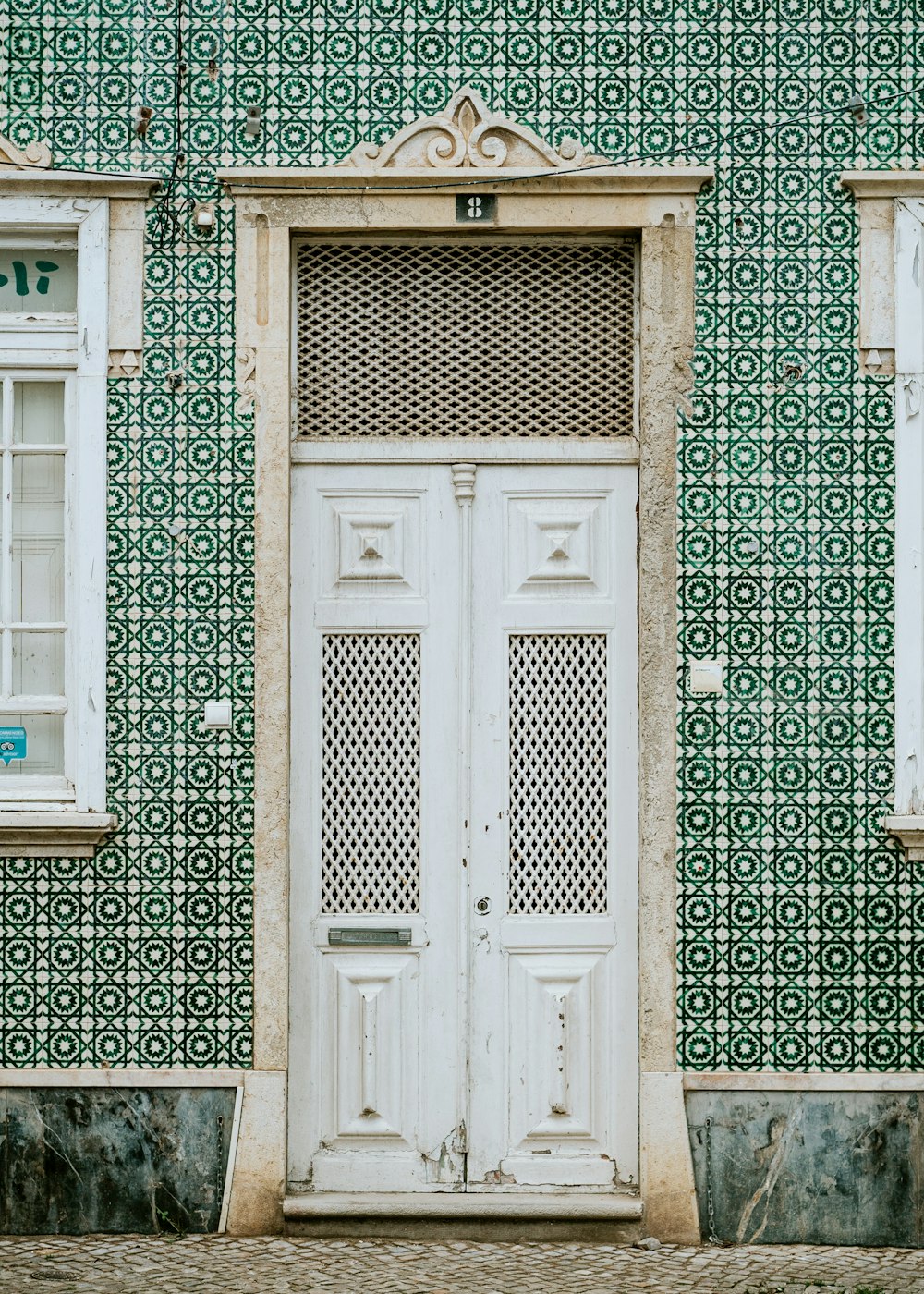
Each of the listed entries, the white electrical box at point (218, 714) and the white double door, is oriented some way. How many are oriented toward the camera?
2

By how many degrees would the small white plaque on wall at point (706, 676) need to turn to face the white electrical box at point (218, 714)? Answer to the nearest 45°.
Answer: approximately 90° to its right

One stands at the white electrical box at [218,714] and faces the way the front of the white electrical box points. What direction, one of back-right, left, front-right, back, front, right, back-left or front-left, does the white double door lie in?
left

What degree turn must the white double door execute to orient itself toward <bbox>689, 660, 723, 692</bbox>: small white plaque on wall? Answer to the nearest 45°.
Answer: approximately 90° to its left

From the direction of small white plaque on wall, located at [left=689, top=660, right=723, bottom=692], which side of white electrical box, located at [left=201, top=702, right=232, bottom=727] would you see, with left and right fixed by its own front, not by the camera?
left

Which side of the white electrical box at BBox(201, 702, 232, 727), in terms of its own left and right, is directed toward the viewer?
front

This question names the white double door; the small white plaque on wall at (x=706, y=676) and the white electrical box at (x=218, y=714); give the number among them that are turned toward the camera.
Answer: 3

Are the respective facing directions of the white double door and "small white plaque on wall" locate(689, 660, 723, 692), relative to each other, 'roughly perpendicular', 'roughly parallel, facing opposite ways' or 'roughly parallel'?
roughly parallel

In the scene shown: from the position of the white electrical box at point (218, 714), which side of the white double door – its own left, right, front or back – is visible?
right

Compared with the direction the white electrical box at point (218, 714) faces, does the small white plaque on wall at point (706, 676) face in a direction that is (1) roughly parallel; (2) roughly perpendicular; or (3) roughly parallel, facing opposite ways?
roughly parallel

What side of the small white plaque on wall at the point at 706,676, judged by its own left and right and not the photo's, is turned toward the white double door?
right

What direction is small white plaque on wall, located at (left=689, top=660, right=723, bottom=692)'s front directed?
toward the camera
